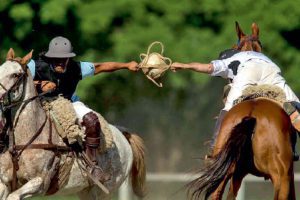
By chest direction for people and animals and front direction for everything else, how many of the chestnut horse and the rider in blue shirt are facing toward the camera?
1

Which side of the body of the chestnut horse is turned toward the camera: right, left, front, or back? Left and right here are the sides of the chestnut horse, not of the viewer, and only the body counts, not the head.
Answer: back

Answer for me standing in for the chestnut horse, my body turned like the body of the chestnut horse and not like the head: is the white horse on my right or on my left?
on my left

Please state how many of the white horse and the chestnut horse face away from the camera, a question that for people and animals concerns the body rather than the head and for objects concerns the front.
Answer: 1

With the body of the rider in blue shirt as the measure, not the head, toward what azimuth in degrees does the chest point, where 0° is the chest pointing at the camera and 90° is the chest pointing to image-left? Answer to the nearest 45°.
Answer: approximately 0°

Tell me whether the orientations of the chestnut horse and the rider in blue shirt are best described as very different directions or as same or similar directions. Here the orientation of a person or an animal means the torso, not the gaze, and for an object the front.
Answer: very different directions
